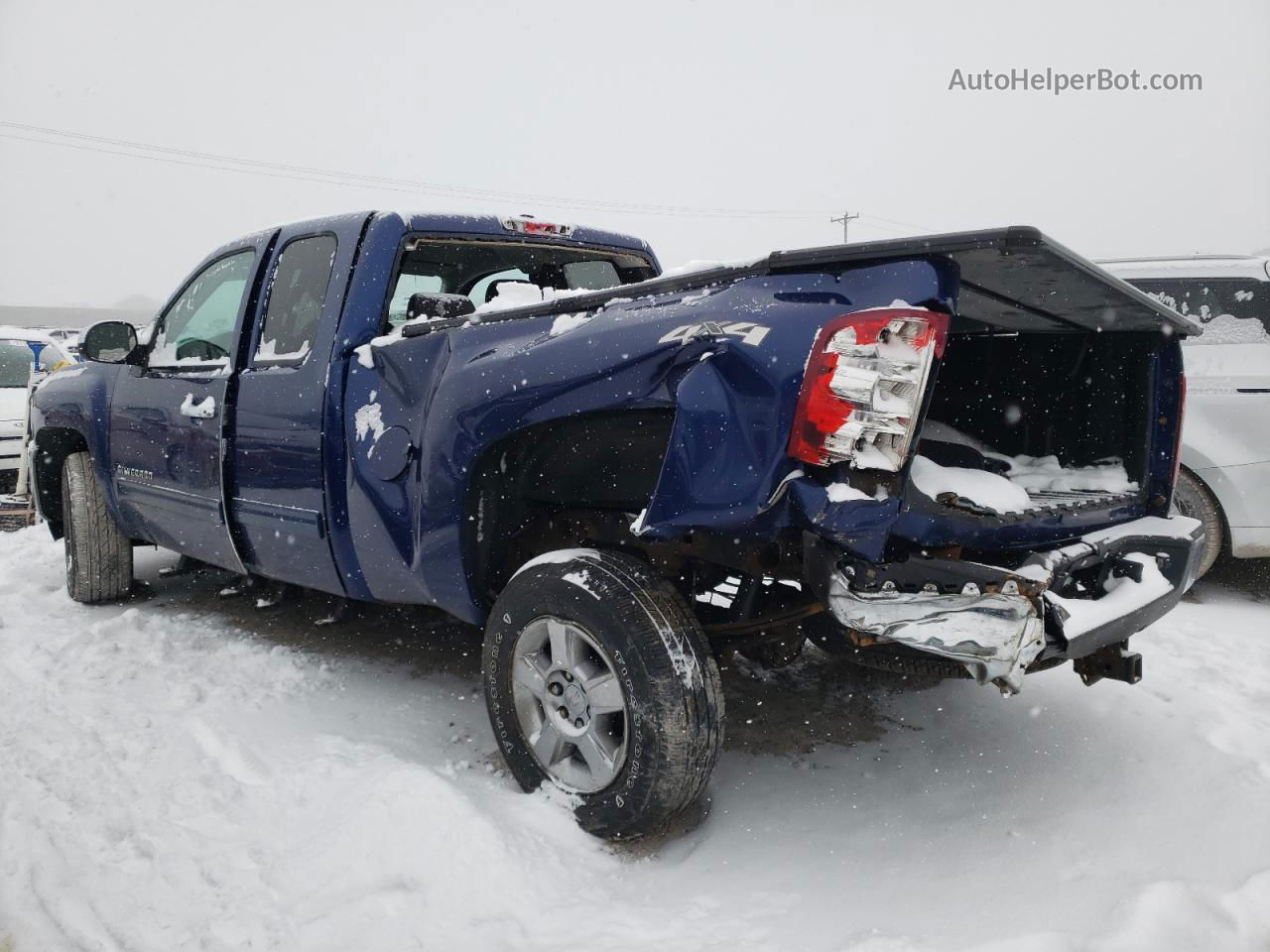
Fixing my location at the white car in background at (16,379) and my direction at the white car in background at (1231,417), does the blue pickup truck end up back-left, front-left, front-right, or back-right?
front-right

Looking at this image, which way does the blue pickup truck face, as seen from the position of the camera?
facing away from the viewer and to the left of the viewer

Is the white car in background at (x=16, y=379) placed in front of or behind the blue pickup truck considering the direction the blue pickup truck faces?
in front

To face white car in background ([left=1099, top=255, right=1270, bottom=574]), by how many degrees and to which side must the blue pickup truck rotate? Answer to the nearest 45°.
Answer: approximately 90° to its right
